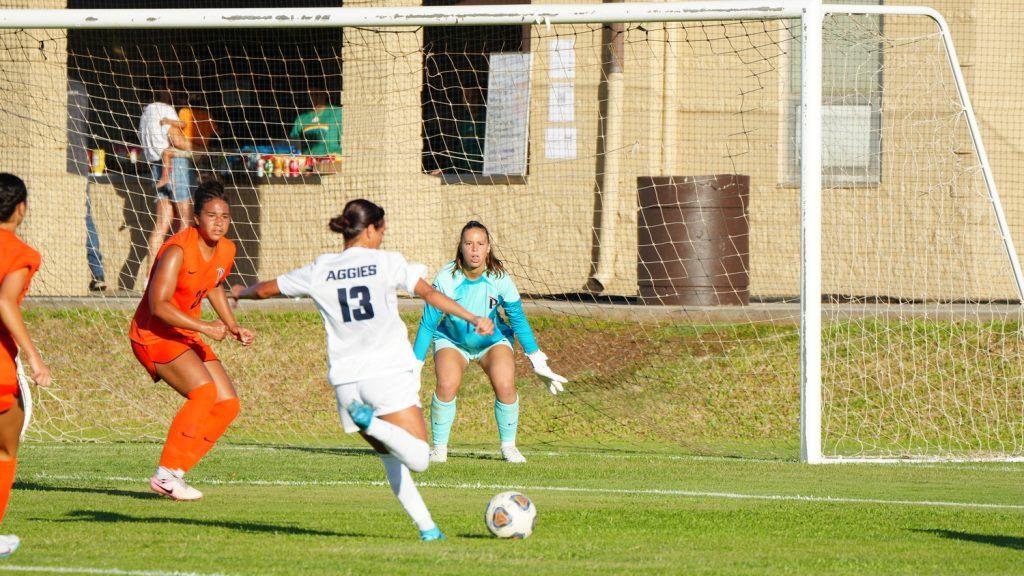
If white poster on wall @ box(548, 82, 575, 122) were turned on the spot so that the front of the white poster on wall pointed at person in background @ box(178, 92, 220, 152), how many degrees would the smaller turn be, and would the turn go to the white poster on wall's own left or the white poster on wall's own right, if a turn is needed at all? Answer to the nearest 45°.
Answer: approximately 90° to the white poster on wall's own right

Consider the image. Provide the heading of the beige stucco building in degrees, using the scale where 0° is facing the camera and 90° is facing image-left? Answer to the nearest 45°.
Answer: approximately 0°

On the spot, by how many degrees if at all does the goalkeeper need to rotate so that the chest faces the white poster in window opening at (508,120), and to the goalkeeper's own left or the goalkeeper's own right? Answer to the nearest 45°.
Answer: approximately 180°

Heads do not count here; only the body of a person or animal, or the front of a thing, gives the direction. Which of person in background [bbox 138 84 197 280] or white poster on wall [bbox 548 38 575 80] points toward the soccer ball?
the white poster on wall

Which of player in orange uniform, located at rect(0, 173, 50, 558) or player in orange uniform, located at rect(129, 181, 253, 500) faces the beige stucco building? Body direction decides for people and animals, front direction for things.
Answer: player in orange uniform, located at rect(0, 173, 50, 558)

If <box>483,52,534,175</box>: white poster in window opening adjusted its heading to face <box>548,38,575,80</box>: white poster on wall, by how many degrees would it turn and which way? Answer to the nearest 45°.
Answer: approximately 135° to its left

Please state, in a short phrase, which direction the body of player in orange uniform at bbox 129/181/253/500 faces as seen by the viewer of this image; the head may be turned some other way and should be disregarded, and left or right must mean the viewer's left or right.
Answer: facing the viewer and to the right of the viewer

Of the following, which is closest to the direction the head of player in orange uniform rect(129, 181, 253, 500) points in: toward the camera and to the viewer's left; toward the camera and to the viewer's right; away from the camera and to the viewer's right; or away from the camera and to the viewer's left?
toward the camera and to the viewer's right

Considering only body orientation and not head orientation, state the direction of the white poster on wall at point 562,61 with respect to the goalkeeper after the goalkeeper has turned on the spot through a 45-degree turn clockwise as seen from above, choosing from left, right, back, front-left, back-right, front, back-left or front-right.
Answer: back-right

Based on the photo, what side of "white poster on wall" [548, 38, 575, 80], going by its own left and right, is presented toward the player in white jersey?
front
